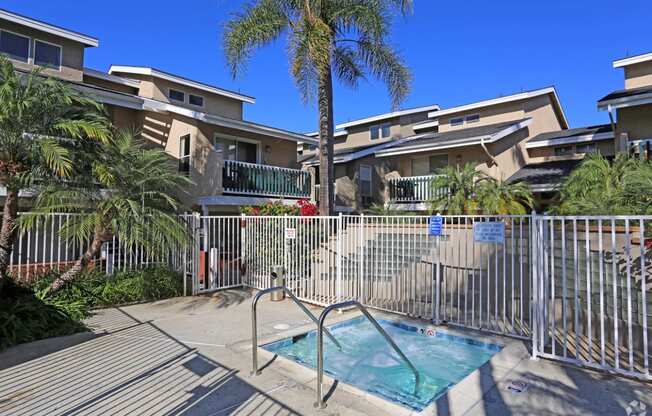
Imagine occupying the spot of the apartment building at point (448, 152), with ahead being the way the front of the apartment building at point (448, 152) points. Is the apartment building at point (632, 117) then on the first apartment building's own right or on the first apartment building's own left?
on the first apartment building's own left

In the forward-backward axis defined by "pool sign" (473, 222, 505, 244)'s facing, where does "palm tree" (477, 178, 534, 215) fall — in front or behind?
behind

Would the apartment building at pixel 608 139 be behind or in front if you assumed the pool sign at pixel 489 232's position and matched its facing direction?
behind

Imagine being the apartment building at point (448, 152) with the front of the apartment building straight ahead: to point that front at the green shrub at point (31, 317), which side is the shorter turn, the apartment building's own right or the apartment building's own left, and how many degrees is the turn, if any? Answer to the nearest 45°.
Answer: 0° — it already faces it

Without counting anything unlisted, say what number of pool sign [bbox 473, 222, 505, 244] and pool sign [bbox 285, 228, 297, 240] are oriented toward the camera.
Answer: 2

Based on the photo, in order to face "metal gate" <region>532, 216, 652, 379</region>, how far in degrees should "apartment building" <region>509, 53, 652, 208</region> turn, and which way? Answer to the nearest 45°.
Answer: approximately 45° to its left

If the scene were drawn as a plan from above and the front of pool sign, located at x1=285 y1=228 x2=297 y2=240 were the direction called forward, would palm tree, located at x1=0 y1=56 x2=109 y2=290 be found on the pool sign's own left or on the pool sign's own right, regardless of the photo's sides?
on the pool sign's own right

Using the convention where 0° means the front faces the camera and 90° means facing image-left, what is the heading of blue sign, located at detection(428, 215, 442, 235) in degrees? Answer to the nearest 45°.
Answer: approximately 0°
